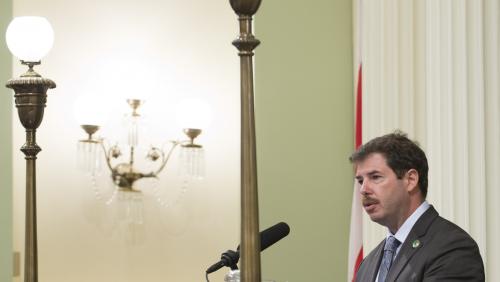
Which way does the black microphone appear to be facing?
to the viewer's right

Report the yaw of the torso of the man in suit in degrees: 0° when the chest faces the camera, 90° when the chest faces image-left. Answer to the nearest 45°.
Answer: approximately 45°

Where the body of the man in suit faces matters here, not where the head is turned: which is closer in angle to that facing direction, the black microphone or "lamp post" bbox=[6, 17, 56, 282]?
the black microphone

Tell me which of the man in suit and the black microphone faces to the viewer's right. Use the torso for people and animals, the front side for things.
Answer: the black microphone

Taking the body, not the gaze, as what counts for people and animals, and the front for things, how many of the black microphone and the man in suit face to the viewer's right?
1

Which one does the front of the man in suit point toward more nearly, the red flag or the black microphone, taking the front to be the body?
the black microphone

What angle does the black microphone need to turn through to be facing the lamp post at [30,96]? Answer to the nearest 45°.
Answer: approximately 135° to its left
